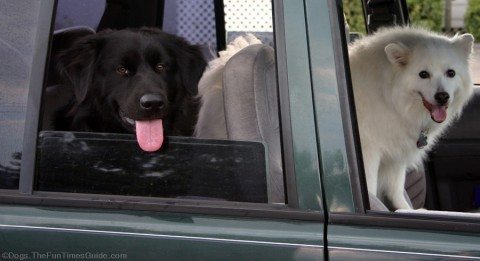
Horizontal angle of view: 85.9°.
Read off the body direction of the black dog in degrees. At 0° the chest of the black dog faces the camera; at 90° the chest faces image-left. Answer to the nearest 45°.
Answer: approximately 0°
